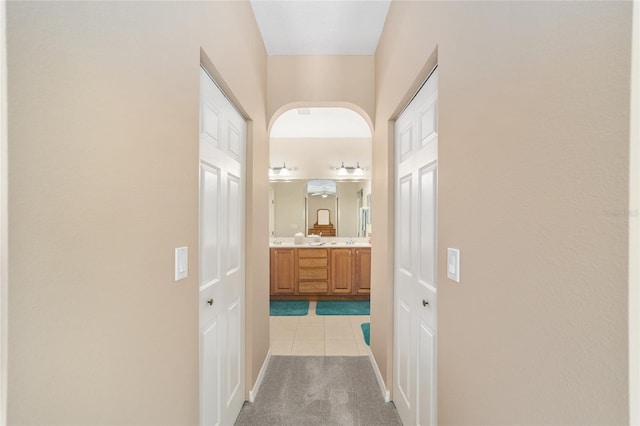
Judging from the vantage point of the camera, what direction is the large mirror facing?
facing the viewer

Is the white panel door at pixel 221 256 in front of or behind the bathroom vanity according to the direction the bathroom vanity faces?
in front

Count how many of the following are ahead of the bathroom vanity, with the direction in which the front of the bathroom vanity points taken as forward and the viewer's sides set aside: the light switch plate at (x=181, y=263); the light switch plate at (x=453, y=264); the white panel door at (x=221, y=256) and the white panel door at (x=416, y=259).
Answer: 4

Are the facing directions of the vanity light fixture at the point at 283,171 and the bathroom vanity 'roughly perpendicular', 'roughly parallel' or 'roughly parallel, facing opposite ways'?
roughly parallel

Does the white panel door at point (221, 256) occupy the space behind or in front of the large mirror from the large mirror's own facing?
in front

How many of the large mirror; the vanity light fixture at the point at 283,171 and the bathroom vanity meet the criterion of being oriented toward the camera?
3

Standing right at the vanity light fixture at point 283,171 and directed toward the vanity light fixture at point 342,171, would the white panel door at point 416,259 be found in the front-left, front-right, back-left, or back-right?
front-right

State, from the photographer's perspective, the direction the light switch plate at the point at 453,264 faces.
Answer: facing the viewer and to the left of the viewer

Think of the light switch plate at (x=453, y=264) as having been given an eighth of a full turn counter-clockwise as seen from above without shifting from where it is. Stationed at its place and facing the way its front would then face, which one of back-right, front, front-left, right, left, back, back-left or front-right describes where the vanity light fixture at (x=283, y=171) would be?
back-right

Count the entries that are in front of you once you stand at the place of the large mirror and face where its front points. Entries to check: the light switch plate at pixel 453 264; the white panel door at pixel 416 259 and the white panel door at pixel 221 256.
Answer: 3

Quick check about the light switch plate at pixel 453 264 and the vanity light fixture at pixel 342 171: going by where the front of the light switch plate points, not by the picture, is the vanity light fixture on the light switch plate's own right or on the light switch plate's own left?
on the light switch plate's own right

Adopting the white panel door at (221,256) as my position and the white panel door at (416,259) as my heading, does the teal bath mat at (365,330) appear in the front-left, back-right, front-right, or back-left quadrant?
front-left

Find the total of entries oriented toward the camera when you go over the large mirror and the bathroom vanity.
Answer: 2

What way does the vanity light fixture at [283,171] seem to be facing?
toward the camera
